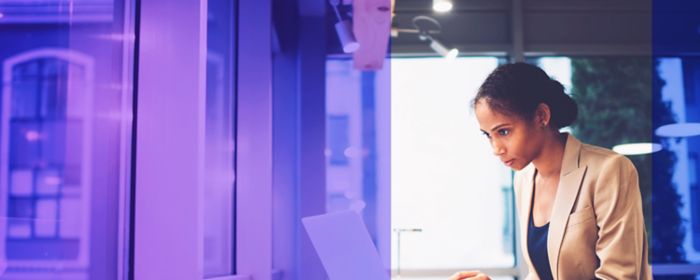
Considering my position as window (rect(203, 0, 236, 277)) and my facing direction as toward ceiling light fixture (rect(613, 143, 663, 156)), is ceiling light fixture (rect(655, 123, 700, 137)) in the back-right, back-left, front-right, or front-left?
front-right

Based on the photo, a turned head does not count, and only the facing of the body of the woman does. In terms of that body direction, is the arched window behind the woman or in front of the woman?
in front

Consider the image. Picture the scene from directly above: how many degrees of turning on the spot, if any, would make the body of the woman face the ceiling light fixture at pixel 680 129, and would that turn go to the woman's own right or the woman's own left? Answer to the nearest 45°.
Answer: approximately 180°

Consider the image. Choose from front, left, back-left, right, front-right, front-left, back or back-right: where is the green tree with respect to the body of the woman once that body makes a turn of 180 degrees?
front-left

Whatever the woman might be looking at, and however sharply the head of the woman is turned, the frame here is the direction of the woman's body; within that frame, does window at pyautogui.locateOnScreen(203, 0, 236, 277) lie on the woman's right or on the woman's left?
on the woman's right

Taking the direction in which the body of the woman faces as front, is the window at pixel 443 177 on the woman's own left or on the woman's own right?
on the woman's own right

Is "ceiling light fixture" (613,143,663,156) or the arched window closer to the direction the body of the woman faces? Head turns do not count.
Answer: the arched window

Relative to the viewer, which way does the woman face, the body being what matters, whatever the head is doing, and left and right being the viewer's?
facing the viewer and to the left of the viewer

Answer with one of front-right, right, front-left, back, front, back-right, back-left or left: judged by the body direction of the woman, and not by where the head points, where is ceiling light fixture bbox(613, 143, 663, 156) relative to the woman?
back-right
